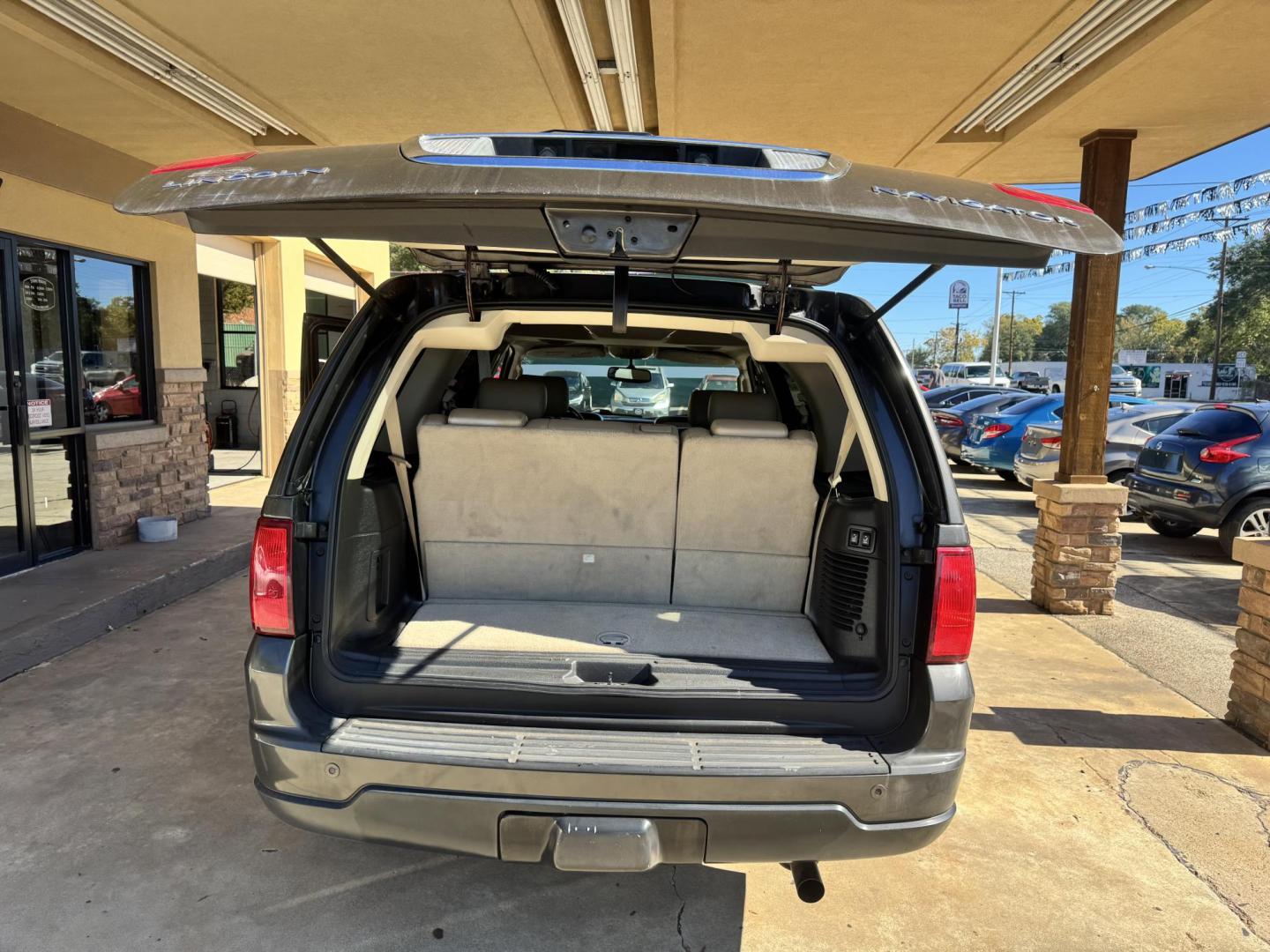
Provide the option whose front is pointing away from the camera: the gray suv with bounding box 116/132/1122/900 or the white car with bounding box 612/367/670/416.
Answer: the gray suv

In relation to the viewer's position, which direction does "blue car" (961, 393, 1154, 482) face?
facing away from the viewer and to the right of the viewer

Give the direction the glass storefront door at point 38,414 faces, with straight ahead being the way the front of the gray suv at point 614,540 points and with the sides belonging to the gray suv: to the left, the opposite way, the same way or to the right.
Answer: to the right

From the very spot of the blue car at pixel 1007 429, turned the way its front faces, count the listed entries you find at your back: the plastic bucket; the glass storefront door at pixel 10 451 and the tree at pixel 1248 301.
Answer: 2

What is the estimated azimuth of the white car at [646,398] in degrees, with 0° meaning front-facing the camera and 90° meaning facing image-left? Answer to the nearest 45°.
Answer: approximately 0°

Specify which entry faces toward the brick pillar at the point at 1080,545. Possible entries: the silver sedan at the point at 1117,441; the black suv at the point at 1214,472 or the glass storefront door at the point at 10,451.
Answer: the glass storefront door

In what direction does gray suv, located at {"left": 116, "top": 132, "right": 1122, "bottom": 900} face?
away from the camera

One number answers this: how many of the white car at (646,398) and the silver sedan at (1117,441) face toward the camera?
1

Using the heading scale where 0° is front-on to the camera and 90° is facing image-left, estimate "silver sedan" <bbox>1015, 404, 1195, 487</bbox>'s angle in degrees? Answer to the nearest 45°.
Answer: approximately 225°

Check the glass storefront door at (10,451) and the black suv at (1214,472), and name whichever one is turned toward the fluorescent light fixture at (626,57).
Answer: the glass storefront door

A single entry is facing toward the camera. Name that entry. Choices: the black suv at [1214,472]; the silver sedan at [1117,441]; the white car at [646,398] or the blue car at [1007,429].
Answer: the white car

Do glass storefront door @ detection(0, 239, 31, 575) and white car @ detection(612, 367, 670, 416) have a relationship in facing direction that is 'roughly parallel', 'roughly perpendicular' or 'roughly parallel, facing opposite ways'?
roughly perpendicular

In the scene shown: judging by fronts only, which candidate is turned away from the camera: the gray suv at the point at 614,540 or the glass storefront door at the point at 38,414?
the gray suv
